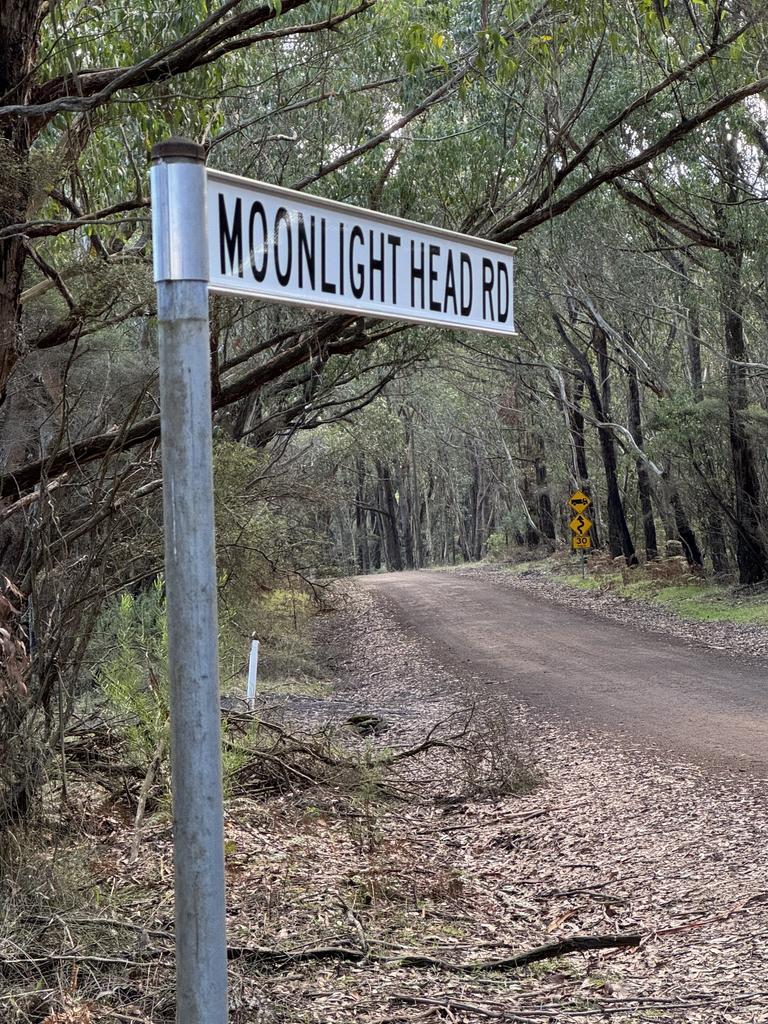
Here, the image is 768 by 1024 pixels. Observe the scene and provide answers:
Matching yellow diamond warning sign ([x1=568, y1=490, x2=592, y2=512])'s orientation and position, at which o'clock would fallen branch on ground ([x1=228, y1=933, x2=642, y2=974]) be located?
The fallen branch on ground is roughly at 12 o'clock from the yellow diamond warning sign.

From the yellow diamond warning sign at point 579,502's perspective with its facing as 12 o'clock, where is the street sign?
The street sign is roughly at 12 o'clock from the yellow diamond warning sign.

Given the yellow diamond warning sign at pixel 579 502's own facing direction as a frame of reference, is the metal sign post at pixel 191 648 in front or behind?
in front

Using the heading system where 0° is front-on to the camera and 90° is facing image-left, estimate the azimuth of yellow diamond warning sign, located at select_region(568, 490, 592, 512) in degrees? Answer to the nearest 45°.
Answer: approximately 0°

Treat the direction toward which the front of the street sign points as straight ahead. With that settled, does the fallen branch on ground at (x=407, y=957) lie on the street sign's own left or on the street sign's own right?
on the street sign's own left

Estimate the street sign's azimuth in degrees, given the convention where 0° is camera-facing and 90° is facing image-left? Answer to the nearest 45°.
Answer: approximately 315°

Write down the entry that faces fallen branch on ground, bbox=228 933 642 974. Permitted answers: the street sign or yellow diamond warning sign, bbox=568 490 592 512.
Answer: the yellow diamond warning sign

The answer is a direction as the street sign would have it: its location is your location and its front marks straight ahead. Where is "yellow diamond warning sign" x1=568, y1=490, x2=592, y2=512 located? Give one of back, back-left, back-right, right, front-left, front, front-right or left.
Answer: back-left

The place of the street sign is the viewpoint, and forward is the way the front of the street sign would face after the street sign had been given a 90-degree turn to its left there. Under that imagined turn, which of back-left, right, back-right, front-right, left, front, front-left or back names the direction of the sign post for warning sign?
front-left
